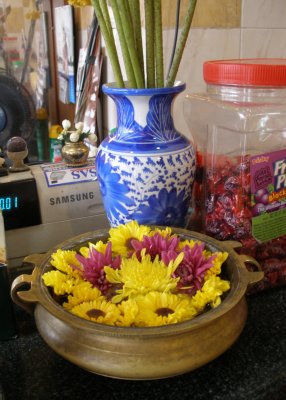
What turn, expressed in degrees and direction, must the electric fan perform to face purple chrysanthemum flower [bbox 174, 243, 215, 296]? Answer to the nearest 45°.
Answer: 0° — it already faces it

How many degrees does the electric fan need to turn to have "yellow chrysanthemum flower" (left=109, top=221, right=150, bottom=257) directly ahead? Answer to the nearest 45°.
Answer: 0° — it already faces it

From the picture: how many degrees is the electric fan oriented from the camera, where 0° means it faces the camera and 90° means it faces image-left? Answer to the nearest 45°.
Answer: approximately 0°

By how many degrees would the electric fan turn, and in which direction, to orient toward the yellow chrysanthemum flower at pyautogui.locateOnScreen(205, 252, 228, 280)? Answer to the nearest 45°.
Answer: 0° — it already faces it
